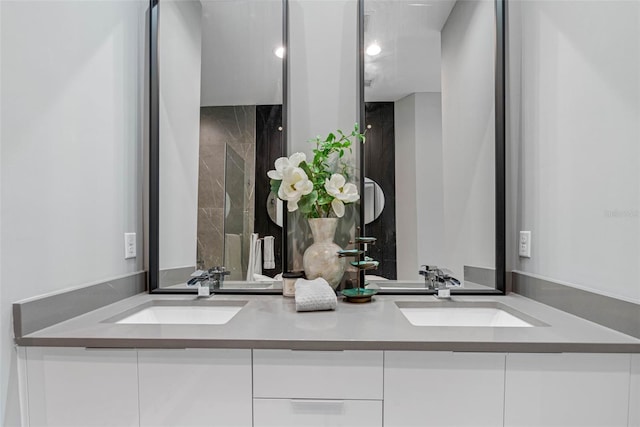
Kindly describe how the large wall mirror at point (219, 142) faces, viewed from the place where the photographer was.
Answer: facing the viewer

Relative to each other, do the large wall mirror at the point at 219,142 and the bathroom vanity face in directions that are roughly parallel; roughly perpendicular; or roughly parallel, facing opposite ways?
roughly parallel

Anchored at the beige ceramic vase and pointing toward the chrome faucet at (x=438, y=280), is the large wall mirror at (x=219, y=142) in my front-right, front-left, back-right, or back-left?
back-left

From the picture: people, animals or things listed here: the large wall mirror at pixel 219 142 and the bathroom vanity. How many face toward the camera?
2

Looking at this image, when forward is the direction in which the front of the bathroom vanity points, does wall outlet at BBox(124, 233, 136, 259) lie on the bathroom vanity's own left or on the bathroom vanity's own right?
on the bathroom vanity's own right

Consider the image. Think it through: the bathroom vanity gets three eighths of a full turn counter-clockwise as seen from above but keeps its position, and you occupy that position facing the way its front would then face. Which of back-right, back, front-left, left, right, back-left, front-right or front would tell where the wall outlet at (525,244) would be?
front

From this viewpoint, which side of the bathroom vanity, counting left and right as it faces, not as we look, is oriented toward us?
front

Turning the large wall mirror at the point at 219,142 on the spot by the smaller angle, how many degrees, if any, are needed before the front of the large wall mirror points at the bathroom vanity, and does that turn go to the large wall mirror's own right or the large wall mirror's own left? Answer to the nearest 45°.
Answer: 0° — it already faces it
